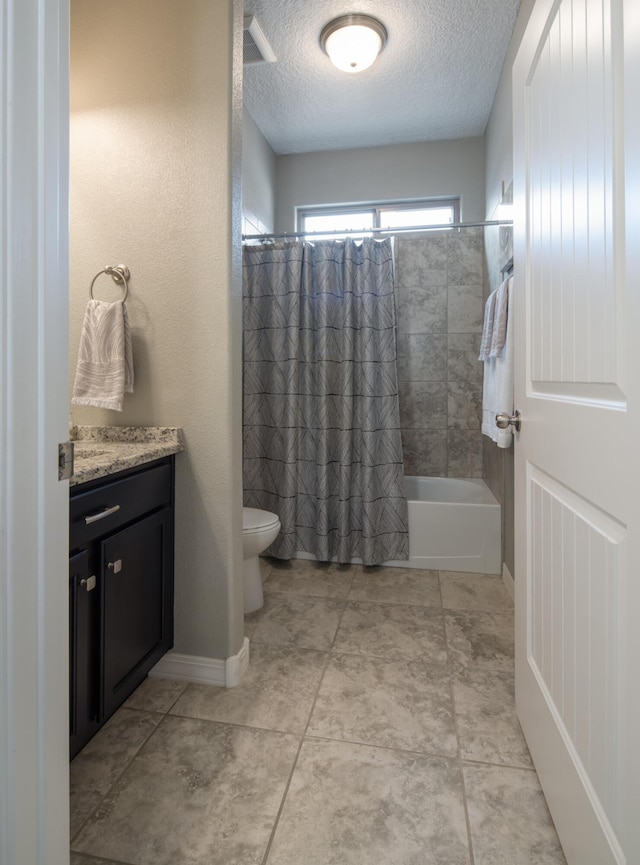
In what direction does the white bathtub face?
toward the camera

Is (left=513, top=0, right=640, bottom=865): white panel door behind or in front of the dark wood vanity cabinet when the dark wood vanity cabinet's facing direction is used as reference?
in front

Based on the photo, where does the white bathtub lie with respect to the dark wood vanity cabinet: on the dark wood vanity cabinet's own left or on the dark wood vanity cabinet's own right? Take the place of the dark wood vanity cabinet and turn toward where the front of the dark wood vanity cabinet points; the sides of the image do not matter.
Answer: on the dark wood vanity cabinet's own left

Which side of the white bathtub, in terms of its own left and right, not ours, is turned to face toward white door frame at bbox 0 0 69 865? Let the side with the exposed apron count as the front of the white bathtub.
front

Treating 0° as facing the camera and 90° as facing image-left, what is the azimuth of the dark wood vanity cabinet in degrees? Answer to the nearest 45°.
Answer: approximately 315°

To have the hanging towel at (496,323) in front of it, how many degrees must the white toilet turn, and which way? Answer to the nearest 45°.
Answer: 0° — it already faces it

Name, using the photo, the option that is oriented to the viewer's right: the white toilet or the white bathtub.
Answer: the white toilet

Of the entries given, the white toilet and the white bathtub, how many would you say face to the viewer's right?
1

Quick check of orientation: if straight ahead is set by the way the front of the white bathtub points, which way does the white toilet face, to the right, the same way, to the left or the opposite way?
to the left
